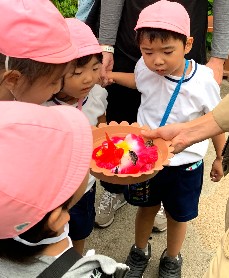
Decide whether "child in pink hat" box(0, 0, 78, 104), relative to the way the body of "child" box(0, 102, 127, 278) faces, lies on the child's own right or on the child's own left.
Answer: on the child's own left

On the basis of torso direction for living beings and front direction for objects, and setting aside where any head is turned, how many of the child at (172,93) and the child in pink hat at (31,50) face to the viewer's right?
1

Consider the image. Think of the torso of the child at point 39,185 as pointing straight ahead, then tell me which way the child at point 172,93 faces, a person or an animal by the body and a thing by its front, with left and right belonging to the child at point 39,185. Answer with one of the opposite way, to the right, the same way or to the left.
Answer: the opposite way

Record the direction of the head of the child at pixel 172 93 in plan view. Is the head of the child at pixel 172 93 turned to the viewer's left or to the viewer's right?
to the viewer's left

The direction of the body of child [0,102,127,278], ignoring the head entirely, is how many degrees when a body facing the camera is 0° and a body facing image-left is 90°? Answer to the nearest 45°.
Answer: approximately 225°

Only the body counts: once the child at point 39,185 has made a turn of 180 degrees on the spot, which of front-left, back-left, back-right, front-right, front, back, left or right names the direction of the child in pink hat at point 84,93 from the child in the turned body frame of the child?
back-right

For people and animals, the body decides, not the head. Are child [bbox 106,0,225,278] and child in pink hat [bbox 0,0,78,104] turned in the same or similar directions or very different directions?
very different directions

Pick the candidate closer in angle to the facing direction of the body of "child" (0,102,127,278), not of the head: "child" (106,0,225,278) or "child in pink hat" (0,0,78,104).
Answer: the child

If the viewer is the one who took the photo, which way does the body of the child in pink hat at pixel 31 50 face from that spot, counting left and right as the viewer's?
facing to the right of the viewer

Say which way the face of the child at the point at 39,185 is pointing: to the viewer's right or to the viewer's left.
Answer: to the viewer's right

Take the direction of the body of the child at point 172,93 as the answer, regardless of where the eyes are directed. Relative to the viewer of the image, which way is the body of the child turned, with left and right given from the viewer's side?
facing the viewer and to the left of the viewer

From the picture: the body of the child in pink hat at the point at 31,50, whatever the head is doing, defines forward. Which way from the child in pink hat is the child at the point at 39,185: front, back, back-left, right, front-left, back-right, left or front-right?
right
